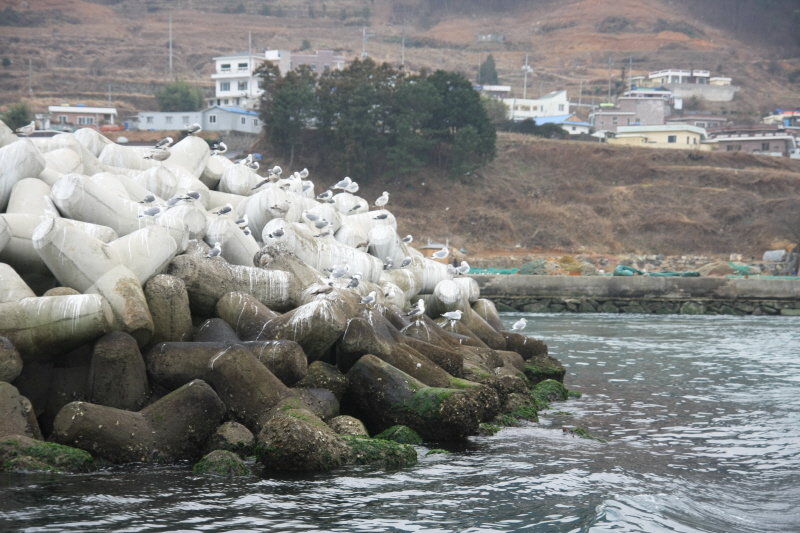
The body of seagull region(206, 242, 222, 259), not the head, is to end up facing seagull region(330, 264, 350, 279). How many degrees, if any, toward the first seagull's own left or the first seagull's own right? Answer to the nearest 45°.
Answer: approximately 45° to the first seagull's own left

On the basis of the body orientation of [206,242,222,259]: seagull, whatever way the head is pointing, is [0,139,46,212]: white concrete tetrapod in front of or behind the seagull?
behind

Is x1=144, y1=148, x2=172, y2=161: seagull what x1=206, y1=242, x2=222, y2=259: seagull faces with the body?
no

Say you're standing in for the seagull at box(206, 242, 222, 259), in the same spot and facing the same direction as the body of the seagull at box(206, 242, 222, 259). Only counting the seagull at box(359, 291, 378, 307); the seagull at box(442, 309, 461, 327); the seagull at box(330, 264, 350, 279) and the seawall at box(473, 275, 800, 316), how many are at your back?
0

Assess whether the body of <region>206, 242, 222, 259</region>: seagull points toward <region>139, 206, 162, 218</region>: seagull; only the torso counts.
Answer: no

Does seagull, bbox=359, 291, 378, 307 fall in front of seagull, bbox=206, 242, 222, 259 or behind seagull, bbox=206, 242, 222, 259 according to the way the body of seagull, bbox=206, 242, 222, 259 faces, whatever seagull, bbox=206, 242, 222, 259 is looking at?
in front
